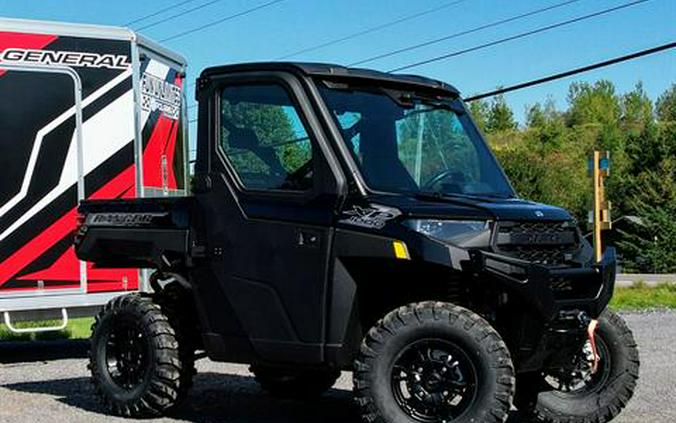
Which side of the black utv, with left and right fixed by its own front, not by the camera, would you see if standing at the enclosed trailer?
back

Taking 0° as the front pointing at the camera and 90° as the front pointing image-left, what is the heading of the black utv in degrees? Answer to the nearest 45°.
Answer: approximately 315°
